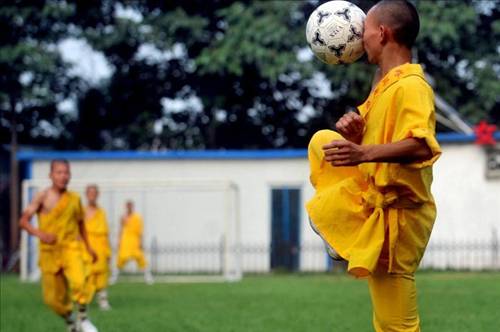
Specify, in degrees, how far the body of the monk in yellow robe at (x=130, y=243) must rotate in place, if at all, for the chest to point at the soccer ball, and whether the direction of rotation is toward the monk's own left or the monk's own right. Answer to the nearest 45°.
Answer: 0° — they already face it

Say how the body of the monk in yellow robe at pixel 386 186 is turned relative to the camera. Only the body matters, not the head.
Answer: to the viewer's left

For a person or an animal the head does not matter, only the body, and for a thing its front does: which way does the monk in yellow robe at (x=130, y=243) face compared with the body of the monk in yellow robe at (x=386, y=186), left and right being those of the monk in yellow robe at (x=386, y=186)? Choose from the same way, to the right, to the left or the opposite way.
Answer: to the left

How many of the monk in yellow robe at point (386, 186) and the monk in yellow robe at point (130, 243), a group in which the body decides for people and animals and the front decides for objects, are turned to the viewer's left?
1

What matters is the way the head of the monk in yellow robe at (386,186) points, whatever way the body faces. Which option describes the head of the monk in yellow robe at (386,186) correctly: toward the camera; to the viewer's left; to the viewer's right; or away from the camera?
to the viewer's left

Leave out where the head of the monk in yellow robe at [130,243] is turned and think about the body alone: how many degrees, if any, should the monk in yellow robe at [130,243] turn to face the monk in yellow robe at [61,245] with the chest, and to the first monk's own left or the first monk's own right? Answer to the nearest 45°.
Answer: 0° — they already face them

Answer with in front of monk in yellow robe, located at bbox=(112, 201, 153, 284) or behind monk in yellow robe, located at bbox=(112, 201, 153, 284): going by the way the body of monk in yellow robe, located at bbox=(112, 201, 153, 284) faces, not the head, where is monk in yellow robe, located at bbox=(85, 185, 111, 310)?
in front
